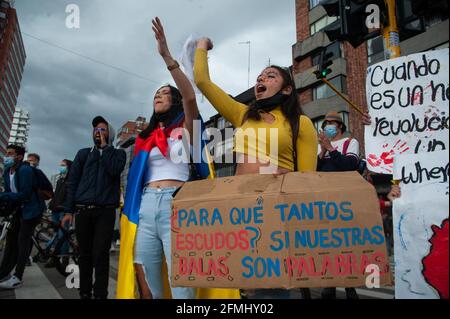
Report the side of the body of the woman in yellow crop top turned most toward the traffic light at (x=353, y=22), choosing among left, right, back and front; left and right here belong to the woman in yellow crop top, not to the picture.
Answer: back

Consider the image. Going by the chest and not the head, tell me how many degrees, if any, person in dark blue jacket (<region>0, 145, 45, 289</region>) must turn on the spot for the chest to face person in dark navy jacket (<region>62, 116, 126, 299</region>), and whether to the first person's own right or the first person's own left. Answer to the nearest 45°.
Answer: approximately 45° to the first person's own left

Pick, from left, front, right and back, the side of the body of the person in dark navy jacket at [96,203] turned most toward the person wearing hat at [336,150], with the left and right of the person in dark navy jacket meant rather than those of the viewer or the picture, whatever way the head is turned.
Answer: left

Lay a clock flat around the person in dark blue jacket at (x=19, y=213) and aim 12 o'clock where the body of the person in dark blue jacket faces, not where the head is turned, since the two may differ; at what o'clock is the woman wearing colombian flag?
The woman wearing colombian flag is roughly at 10 o'clock from the person in dark blue jacket.

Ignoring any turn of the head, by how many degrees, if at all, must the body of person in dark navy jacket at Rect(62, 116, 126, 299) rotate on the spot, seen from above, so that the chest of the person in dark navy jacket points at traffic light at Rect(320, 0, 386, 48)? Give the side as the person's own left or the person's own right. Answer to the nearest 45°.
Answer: approximately 90° to the person's own left

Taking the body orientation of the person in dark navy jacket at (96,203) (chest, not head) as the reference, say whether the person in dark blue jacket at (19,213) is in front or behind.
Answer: behind

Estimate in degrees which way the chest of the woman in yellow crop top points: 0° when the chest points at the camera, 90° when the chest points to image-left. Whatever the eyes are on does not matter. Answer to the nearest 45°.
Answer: approximately 45°

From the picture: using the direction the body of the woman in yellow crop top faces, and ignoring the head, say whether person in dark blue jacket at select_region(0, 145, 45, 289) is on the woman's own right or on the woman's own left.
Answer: on the woman's own right

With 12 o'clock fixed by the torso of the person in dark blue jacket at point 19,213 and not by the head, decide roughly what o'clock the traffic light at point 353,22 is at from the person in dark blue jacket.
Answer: The traffic light is roughly at 9 o'clock from the person in dark blue jacket.
